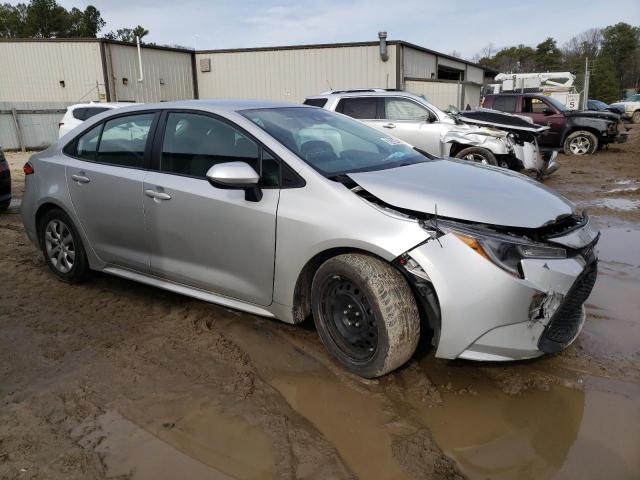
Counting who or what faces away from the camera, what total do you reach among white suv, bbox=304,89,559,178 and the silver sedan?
0

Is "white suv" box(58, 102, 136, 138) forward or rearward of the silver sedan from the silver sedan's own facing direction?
rearward

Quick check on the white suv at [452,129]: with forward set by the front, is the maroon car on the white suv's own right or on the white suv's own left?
on the white suv's own left

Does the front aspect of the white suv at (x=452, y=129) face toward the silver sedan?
no

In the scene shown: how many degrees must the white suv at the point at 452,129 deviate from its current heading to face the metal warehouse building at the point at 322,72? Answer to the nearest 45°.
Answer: approximately 135° to its left

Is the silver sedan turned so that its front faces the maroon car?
no

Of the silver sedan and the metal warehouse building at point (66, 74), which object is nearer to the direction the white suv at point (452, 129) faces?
the silver sedan

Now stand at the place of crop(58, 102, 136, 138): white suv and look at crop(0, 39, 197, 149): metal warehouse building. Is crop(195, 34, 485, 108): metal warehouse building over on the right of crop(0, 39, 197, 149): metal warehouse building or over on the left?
right

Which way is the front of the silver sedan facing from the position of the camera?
facing the viewer and to the right of the viewer

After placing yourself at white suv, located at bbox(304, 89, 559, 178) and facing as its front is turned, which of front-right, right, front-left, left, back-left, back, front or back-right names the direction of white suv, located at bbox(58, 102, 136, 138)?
back-right

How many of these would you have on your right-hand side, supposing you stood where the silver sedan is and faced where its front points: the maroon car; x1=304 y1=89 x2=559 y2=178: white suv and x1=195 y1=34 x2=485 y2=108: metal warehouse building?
0

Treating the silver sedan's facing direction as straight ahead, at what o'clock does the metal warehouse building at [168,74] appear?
The metal warehouse building is roughly at 7 o'clock from the silver sedan.

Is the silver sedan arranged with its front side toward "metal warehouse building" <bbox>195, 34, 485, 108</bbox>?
no

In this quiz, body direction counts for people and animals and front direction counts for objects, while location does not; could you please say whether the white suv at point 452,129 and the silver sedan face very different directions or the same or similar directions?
same or similar directions

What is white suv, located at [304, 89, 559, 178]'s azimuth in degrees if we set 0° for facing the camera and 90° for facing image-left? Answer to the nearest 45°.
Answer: approximately 315°

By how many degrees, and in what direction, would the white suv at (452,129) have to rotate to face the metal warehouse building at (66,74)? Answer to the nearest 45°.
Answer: approximately 180°

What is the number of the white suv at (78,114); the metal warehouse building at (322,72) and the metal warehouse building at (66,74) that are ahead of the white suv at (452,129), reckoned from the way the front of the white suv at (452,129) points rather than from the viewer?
0

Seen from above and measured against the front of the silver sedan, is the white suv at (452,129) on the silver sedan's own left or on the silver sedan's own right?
on the silver sedan's own left

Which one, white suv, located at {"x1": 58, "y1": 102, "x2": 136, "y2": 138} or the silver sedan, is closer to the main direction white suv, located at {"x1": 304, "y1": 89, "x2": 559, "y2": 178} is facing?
the silver sedan
